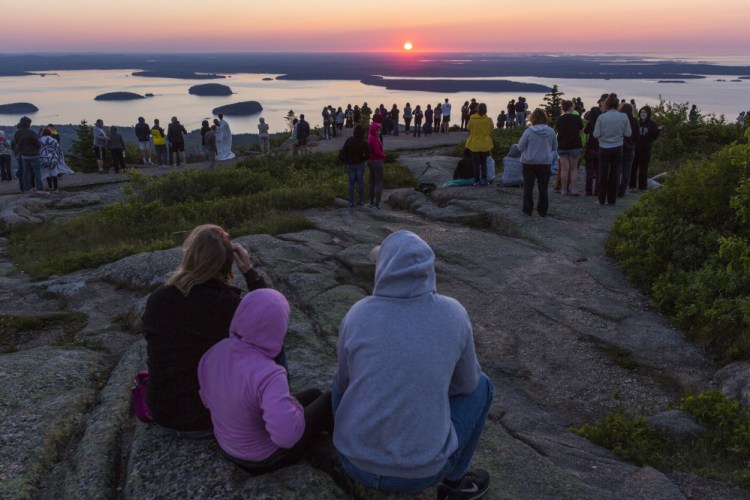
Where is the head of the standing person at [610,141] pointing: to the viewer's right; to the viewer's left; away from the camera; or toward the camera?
away from the camera

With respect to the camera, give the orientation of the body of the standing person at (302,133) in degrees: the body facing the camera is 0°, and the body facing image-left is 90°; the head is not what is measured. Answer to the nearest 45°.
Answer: approximately 180°

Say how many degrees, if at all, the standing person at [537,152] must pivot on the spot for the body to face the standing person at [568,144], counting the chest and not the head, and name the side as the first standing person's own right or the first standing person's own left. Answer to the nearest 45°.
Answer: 0° — they already face them

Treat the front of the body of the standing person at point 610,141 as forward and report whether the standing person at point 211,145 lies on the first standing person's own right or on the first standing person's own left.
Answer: on the first standing person's own left

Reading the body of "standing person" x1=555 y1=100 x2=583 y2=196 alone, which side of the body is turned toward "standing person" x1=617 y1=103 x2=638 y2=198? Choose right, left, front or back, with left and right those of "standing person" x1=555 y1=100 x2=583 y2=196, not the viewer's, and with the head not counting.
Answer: right

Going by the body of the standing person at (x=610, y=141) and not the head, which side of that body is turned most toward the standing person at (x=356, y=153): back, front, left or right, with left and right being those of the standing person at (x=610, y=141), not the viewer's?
left

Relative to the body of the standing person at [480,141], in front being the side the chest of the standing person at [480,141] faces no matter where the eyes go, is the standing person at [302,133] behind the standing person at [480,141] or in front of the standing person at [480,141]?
in front

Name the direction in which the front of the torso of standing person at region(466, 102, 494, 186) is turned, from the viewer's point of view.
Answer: away from the camera

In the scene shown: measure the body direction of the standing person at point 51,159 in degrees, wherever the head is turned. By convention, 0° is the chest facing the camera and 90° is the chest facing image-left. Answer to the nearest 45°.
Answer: approximately 180°

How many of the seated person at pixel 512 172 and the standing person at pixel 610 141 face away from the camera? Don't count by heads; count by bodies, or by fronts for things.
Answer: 2

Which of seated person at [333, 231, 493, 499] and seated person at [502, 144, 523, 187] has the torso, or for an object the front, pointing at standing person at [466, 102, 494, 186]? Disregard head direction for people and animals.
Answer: seated person at [333, 231, 493, 499]

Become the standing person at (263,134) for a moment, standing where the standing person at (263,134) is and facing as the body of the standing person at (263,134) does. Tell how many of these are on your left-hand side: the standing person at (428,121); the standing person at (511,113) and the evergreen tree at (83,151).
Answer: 1

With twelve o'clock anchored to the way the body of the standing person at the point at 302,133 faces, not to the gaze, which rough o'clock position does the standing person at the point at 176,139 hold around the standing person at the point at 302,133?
the standing person at the point at 176,139 is roughly at 9 o'clock from the standing person at the point at 302,133.

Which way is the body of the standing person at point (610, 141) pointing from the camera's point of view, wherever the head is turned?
away from the camera

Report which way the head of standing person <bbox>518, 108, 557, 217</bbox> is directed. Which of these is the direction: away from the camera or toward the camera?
away from the camera

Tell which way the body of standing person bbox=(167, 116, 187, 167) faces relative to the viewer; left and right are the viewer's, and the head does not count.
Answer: facing away from the viewer

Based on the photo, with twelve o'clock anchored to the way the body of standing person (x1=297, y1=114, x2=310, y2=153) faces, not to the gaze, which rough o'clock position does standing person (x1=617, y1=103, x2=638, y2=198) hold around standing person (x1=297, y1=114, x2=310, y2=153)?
standing person (x1=617, y1=103, x2=638, y2=198) is roughly at 5 o'clock from standing person (x1=297, y1=114, x2=310, y2=153).
